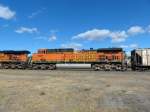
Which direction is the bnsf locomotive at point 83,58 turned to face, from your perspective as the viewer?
facing to the left of the viewer

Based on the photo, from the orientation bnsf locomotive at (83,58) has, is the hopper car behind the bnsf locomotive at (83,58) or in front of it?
behind
